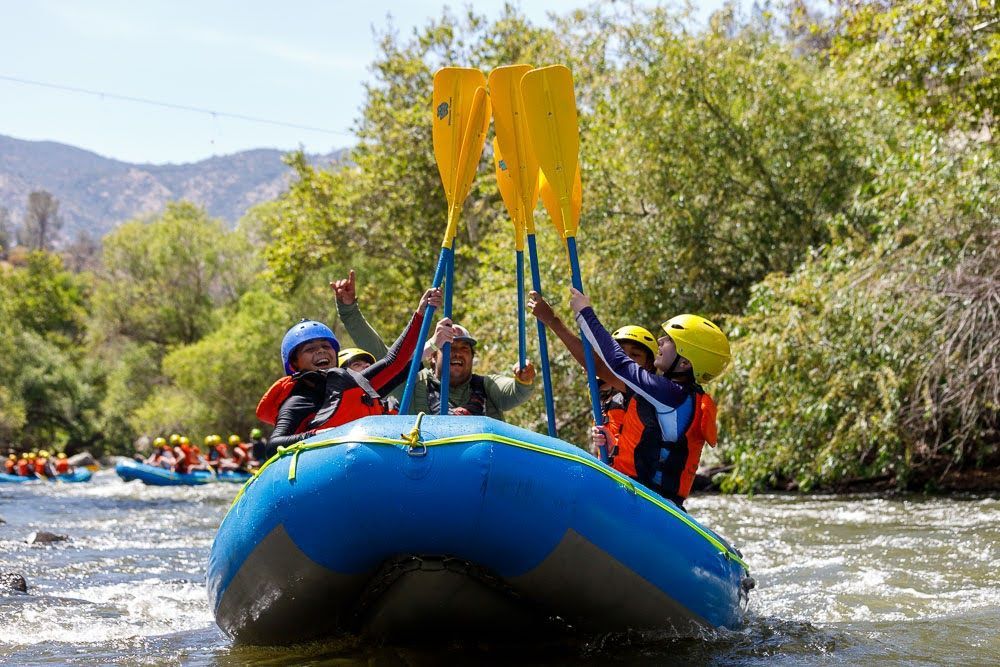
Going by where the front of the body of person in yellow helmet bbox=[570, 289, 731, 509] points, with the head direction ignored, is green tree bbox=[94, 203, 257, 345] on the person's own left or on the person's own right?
on the person's own right

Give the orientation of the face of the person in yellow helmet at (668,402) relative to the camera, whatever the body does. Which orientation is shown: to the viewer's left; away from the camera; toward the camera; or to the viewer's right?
to the viewer's left

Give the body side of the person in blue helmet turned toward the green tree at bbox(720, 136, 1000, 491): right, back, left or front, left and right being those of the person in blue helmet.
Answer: left

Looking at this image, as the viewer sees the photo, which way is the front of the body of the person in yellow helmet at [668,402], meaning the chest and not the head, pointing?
to the viewer's left

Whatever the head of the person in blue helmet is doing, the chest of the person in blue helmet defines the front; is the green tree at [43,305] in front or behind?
behind

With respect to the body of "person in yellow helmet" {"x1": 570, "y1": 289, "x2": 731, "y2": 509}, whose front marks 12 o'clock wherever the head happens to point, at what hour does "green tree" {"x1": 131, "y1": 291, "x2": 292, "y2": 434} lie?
The green tree is roughly at 2 o'clock from the person in yellow helmet.

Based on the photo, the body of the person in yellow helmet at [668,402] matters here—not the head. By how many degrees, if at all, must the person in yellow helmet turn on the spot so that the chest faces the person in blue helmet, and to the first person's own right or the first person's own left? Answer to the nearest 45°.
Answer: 0° — they already face them

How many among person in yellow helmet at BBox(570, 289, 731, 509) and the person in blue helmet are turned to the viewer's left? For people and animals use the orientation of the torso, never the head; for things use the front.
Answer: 1

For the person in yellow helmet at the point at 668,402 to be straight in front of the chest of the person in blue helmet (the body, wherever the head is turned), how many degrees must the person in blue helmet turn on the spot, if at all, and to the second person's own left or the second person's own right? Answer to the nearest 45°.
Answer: approximately 45° to the second person's own left
